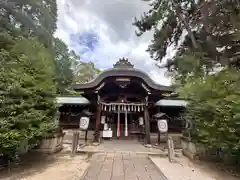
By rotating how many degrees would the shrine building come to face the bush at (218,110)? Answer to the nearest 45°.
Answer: approximately 45° to its left

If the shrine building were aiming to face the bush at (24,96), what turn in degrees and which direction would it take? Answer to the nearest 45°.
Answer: approximately 45° to its right

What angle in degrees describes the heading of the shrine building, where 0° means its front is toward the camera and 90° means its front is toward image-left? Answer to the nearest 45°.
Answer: approximately 0°

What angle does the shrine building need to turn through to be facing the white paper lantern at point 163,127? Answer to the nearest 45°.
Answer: approximately 45° to its left
